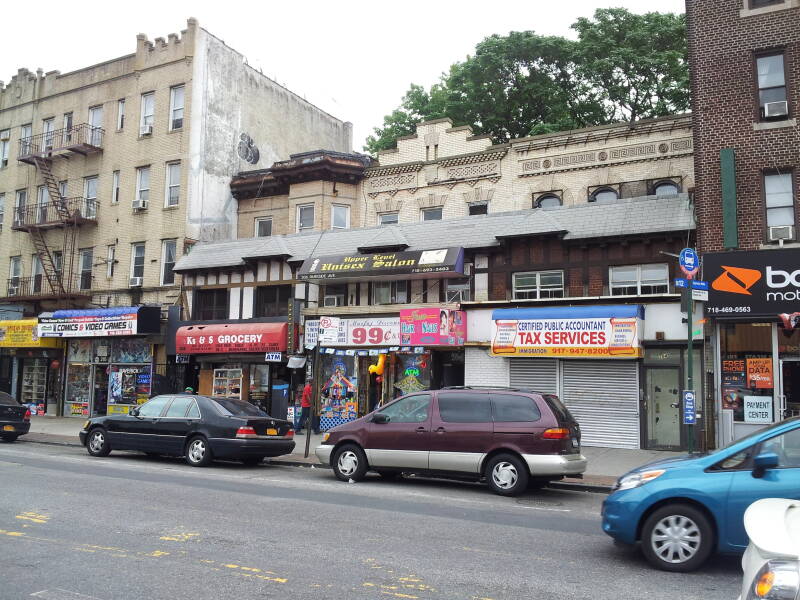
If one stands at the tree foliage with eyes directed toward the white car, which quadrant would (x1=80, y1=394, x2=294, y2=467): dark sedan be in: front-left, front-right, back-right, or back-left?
front-right

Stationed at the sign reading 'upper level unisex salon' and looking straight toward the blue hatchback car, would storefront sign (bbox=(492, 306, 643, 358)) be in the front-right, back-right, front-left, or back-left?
front-left

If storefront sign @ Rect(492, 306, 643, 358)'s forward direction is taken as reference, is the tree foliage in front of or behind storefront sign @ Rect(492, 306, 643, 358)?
behind

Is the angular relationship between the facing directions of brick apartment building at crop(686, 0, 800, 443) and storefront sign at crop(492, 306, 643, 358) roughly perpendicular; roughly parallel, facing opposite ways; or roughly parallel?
roughly parallel

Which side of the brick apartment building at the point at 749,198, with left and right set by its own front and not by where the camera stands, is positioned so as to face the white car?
front

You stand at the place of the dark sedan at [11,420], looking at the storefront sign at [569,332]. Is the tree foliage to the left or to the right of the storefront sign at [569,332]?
left

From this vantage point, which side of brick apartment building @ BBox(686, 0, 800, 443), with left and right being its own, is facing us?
front

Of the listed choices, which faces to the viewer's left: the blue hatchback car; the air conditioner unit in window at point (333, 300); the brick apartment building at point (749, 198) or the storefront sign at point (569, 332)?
the blue hatchback car

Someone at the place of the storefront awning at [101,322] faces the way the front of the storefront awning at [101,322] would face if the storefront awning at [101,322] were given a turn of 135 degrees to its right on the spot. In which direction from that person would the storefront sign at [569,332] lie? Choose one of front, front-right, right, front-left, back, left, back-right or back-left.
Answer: back-right

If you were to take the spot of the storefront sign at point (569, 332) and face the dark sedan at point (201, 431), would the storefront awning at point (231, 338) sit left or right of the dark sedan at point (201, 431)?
right

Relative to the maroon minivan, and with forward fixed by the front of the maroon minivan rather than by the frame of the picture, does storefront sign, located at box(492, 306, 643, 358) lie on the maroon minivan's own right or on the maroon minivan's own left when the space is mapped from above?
on the maroon minivan's own right

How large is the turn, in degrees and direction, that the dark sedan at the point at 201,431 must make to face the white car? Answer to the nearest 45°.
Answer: approximately 135° to its left

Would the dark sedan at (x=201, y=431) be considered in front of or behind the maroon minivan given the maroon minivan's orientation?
in front

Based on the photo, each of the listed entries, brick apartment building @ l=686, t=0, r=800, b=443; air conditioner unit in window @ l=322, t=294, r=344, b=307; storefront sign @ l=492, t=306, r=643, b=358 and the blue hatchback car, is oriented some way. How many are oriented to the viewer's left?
1

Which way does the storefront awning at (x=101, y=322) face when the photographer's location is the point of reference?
facing the viewer and to the left of the viewer

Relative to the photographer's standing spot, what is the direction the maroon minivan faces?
facing away from the viewer and to the left of the viewer

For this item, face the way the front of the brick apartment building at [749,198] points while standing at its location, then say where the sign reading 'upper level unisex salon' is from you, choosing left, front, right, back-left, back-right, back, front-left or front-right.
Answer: right

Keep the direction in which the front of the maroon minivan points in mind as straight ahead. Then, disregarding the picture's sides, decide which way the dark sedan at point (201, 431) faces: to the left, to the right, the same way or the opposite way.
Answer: the same way

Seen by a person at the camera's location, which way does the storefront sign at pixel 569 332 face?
facing the viewer

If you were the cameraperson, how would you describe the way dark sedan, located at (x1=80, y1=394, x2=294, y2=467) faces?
facing away from the viewer and to the left of the viewer

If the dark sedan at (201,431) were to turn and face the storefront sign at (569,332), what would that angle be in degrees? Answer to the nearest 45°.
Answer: approximately 135° to its right

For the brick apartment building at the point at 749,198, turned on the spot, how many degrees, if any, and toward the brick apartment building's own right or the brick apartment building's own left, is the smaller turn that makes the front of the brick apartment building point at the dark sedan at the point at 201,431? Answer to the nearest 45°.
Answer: approximately 45° to the brick apartment building's own right
